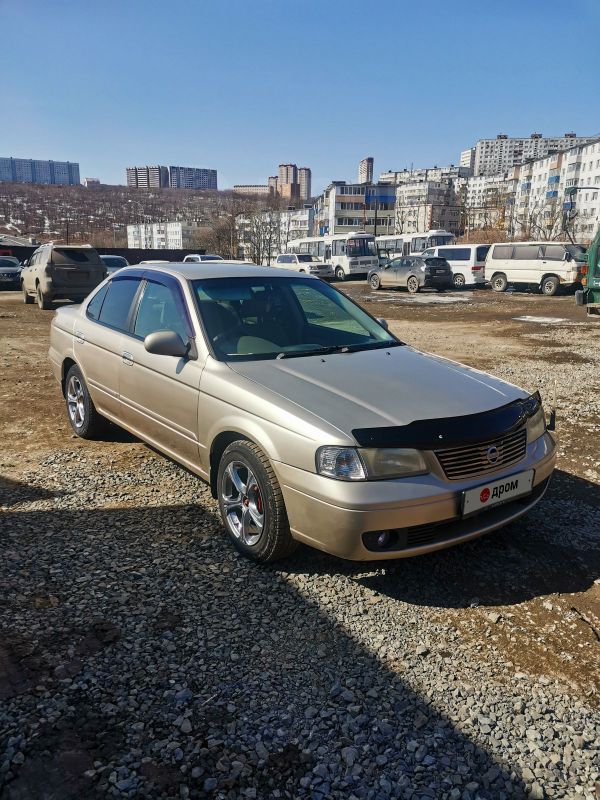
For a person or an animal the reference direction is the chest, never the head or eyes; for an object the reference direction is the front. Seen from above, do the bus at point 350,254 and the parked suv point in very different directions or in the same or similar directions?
very different directions

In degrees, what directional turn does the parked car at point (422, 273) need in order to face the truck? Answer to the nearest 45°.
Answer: approximately 135° to its left

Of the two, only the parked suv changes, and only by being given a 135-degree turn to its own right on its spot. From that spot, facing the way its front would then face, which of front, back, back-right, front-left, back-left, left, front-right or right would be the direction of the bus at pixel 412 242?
front-left

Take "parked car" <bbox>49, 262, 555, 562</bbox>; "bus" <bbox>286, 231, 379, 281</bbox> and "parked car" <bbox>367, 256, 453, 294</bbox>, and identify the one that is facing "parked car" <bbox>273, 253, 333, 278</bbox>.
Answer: "parked car" <bbox>367, 256, 453, 294</bbox>

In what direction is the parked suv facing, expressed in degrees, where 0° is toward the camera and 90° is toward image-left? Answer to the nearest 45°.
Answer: approximately 135°

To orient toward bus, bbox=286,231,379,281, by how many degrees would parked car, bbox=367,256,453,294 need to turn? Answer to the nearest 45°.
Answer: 0° — it already faces it

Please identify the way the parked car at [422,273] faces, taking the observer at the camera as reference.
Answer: facing away from the viewer and to the left of the viewer

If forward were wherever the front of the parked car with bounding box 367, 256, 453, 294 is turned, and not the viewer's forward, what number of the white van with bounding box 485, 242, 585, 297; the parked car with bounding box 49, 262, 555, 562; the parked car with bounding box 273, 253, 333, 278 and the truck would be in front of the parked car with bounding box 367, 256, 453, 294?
1

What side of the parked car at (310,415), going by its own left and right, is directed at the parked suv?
back

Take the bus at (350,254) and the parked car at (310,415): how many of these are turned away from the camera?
0

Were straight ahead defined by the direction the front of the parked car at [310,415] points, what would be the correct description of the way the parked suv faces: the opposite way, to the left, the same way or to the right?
the opposite way

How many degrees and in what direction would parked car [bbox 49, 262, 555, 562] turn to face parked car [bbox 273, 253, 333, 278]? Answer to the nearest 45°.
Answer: approximately 135° to its left

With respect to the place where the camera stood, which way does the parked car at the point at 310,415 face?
facing the viewer and to the right of the viewer

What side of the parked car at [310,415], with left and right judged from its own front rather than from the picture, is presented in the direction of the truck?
left
